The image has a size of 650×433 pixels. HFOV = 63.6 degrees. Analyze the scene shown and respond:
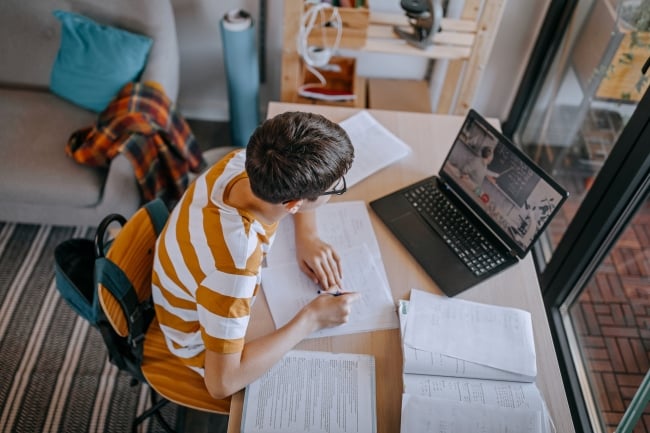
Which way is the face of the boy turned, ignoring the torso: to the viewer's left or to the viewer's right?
to the viewer's right

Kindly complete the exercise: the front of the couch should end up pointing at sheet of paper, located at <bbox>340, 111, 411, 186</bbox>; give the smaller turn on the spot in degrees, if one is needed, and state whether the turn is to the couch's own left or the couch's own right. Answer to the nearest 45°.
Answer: approximately 45° to the couch's own left

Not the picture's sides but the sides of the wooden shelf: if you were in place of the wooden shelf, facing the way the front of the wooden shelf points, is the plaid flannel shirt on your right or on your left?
on your right

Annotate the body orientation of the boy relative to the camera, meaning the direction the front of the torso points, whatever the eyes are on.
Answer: to the viewer's right

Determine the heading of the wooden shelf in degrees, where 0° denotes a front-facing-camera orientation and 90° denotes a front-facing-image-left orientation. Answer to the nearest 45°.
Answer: approximately 0°

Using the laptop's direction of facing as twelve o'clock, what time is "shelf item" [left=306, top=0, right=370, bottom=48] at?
The shelf item is roughly at 3 o'clock from the laptop.

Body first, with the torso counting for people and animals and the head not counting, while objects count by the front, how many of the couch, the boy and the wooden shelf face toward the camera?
2

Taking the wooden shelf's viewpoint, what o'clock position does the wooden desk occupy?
The wooden desk is roughly at 12 o'clock from the wooden shelf.
